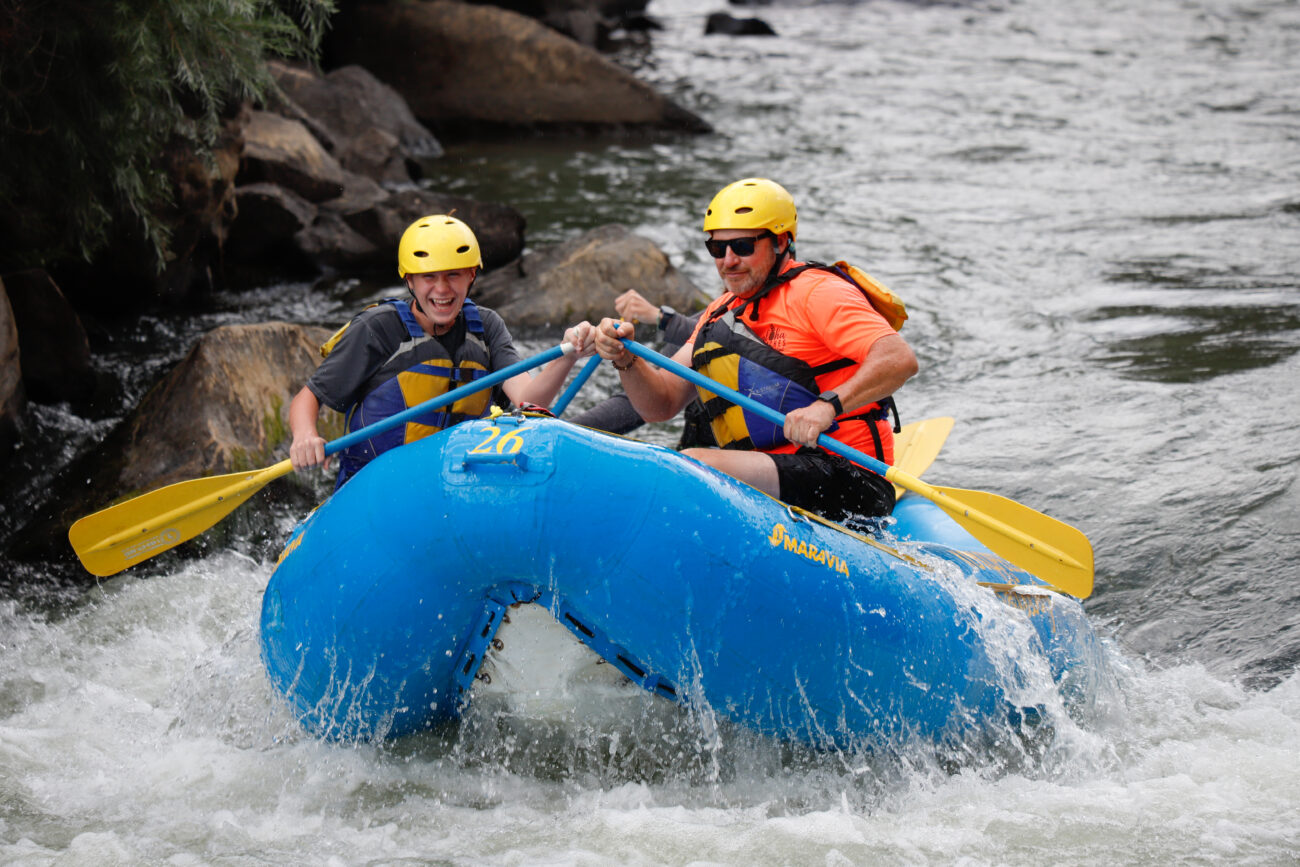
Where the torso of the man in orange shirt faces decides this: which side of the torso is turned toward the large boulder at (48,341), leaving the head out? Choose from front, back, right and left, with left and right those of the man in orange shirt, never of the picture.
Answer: right

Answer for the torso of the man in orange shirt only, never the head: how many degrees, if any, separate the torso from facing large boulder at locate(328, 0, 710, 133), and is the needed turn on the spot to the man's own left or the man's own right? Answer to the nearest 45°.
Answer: approximately 135° to the man's own right

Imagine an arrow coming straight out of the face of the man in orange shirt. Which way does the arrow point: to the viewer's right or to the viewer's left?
to the viewer's left

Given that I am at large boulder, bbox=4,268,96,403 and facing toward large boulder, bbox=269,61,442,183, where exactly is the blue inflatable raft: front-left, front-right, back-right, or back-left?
back-right

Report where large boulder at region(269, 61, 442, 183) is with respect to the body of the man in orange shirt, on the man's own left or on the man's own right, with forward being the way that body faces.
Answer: on the man's own right

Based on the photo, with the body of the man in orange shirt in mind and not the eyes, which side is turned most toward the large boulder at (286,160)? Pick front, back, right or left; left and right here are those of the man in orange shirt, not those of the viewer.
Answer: right

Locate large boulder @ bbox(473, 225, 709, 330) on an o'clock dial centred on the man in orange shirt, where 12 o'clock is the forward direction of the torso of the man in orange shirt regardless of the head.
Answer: The large boulder is roughly at 4 o'clock from the man in orange shirt.

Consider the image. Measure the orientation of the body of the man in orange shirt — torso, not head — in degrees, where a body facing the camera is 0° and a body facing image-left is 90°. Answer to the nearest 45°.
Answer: approximately 45°
